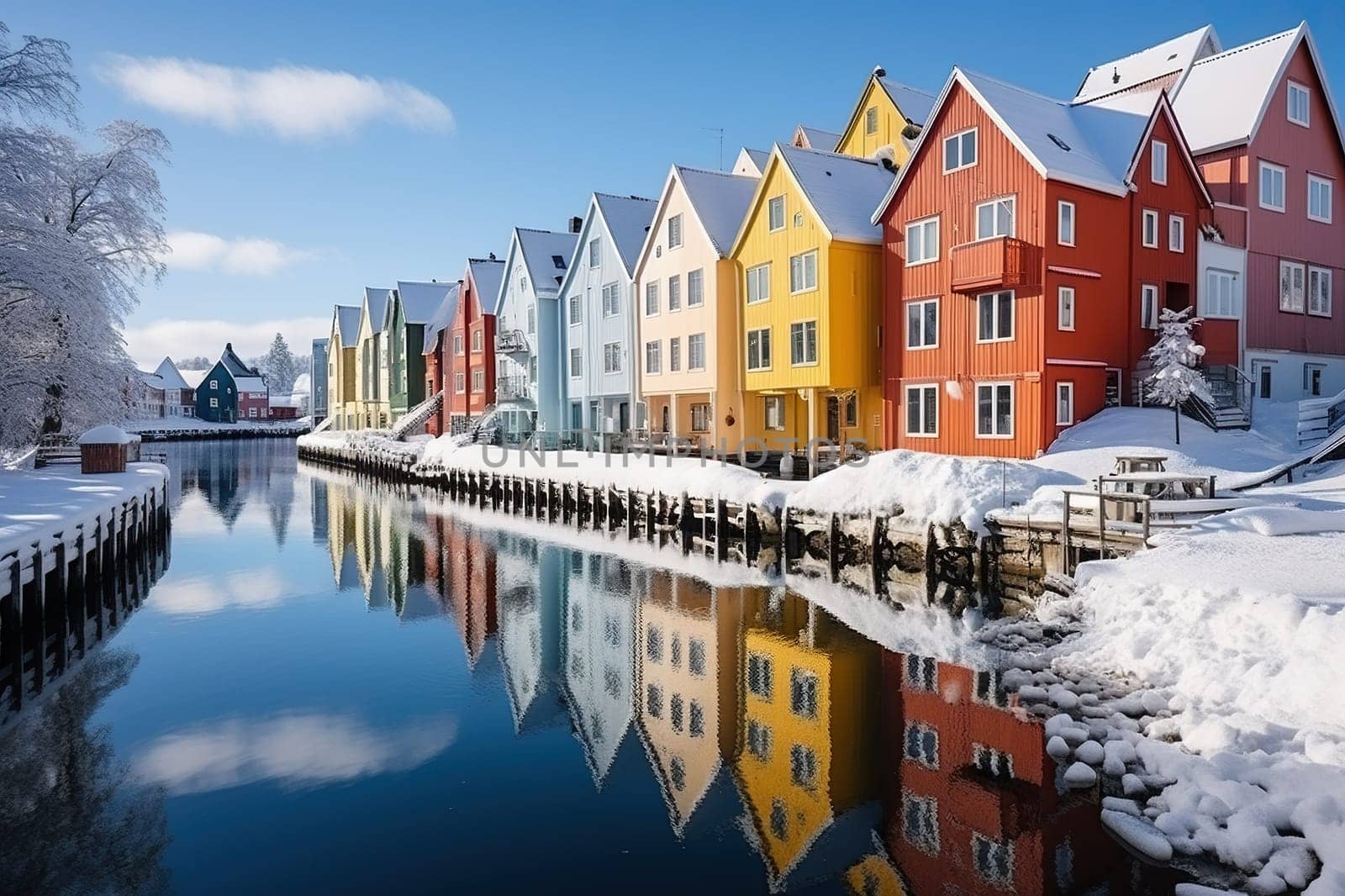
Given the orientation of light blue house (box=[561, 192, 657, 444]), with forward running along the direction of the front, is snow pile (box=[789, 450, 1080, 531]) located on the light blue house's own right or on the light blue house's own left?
on the light blue house's own left

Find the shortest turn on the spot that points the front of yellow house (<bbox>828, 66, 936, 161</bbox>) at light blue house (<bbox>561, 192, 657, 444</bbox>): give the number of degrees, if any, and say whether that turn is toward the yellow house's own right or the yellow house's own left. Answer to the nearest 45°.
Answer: approximately 45° to the yellow house's own right

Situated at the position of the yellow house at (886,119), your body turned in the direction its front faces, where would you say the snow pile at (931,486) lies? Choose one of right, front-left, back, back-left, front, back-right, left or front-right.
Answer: front-left

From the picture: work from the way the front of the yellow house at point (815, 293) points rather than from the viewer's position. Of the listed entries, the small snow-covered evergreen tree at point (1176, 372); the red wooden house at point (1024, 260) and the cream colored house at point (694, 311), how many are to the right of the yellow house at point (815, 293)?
1

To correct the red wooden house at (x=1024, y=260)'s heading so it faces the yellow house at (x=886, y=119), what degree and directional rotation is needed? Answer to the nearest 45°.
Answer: approximately 90° to its right

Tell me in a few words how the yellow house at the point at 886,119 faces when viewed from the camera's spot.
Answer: facing the viewer and to the left of the viewer

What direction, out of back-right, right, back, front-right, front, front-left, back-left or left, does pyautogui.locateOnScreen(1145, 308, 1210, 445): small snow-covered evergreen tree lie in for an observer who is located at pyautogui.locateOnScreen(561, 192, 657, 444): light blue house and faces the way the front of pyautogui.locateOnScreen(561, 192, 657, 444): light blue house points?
left

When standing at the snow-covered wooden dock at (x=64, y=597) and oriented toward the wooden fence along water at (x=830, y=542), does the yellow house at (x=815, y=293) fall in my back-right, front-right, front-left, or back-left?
front-left

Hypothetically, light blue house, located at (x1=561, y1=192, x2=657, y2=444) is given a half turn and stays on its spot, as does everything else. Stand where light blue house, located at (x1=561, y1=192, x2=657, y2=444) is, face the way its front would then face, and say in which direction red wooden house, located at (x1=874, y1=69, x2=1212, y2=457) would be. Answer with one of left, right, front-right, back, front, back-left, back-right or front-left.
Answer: right

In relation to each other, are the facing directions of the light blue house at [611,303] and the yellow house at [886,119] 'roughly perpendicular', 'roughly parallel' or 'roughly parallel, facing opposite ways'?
roughly parallel

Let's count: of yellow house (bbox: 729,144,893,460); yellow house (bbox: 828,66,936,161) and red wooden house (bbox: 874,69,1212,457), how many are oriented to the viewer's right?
0

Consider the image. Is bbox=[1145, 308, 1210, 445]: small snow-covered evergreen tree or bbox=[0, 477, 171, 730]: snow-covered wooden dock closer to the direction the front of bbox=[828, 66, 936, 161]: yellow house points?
the snow-covered wooden dock

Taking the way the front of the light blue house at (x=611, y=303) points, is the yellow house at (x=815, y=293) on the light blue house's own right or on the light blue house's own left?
on the light blue house's own left

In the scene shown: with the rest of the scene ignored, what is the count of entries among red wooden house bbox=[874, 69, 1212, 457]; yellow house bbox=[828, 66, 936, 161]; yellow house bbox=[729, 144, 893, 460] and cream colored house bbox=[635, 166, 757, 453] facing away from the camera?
0

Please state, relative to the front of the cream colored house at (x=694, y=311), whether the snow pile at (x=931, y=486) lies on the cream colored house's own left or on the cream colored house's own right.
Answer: on the cream colored house's own left

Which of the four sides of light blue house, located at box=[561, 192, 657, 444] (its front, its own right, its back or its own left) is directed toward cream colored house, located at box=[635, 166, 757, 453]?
left

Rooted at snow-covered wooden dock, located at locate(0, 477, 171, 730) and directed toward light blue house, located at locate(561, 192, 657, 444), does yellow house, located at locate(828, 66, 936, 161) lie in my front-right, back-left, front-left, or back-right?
front-right
